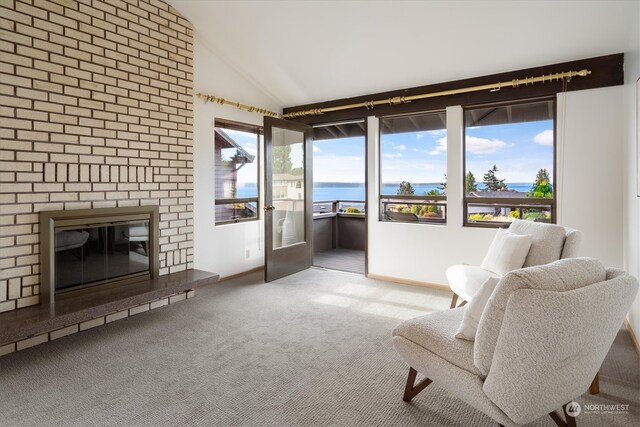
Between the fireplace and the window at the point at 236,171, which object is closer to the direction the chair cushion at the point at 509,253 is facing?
the fireplace

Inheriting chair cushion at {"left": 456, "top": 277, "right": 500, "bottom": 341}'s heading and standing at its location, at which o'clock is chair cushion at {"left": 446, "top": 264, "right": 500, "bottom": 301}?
chair cushion at {"left": 446, "top": 264, "right": 500, "bottom": 301} is roughly at 3 o'clock from chair cushion at {"left": 456, "top": 277, "right": 500, "bottom": 341}.

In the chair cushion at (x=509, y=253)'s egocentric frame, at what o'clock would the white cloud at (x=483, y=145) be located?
The white cloud is roughly at 4 o'clock from the chair cushion.

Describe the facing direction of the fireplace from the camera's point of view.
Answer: facing the viewer and to the right of the viewer

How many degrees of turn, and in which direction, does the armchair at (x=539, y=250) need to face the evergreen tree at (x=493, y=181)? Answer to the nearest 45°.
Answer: approximately 135° to its right

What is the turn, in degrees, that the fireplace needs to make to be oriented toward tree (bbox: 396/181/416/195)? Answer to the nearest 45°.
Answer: approximately 45° to its left

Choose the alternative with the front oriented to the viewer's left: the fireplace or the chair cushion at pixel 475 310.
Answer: the chair cushion

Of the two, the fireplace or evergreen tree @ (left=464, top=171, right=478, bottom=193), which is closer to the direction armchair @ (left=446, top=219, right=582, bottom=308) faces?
the fireplace

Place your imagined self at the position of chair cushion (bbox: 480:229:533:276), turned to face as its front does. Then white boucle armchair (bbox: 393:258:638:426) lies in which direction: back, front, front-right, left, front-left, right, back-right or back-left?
front-left

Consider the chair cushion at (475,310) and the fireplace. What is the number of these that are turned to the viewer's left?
1

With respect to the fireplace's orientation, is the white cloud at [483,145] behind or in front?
in front

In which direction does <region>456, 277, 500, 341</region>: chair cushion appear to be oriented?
to the viewer's left
